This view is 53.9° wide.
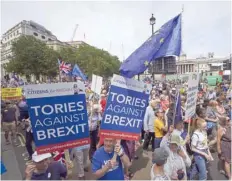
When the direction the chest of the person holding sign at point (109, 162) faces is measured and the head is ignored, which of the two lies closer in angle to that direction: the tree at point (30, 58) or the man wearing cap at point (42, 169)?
the man wearing cap

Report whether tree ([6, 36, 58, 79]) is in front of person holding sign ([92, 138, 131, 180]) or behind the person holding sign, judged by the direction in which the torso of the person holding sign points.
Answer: behind

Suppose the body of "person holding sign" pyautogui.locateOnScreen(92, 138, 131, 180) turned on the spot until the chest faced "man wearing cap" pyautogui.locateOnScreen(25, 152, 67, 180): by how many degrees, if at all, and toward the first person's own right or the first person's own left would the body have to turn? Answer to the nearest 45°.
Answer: approximately 90° to the first person's own right

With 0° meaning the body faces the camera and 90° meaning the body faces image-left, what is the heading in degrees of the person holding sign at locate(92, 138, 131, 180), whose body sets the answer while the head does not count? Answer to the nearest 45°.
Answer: approximately 0°
